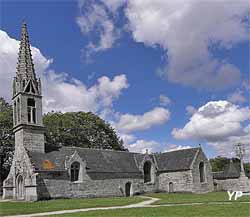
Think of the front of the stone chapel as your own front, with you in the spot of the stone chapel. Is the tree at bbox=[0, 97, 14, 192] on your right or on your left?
on your right

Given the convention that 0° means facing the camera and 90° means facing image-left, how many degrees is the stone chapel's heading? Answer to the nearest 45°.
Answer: approximately 45°
